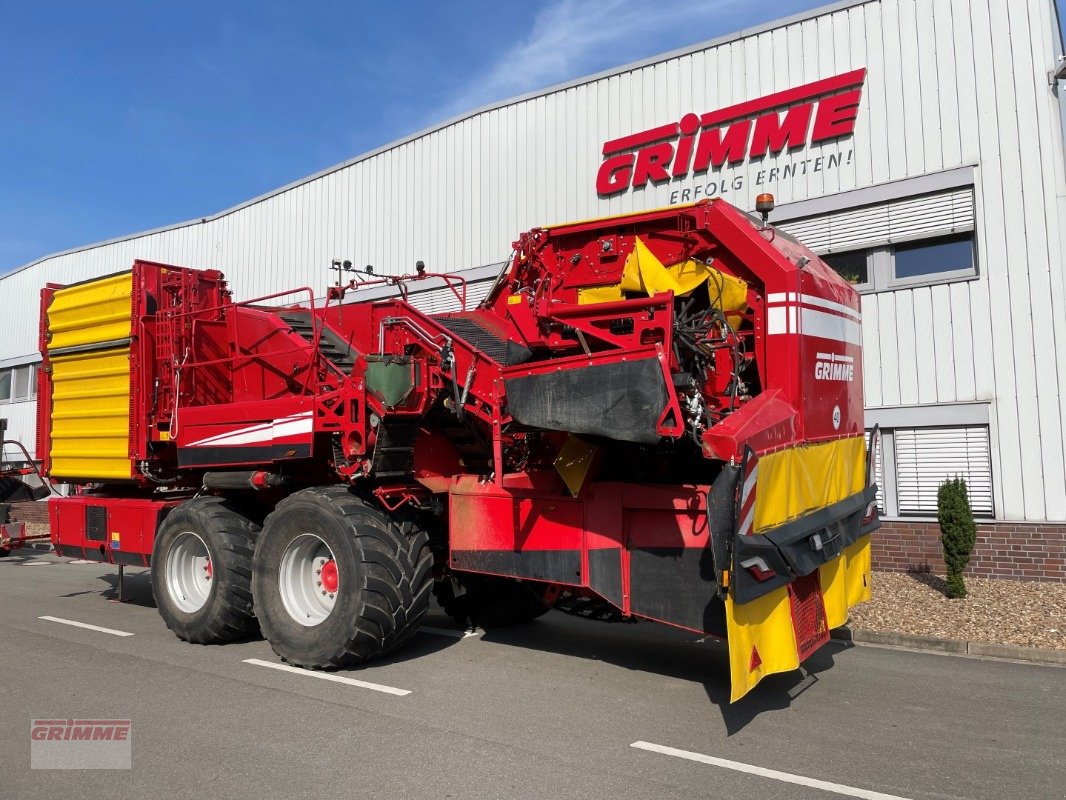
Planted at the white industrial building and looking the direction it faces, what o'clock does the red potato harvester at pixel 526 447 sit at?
The red potato harvester is roughly at 12 o'clock from the white industrial building.

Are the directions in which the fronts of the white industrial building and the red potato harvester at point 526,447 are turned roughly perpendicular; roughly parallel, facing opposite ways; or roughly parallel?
roughly perpendicular
